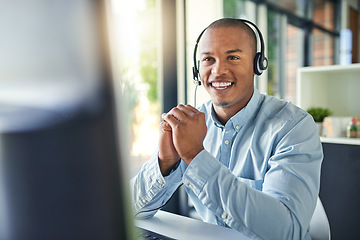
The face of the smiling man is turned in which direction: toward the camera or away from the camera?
toward the camera

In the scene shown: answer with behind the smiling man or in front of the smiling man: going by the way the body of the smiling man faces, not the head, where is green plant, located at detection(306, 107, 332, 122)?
behind

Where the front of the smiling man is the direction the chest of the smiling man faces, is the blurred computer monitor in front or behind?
in front

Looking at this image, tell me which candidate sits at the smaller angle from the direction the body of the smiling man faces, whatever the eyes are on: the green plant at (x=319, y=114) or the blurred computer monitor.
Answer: the blurred computer monitor

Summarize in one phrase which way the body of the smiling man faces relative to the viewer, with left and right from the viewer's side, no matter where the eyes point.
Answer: facing the viewer and to the left of the viewer
